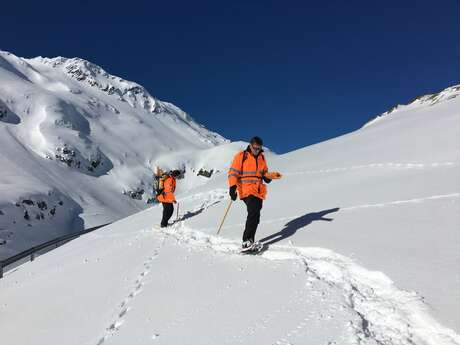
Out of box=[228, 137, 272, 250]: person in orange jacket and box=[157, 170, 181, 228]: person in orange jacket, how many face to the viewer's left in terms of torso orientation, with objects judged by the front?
0

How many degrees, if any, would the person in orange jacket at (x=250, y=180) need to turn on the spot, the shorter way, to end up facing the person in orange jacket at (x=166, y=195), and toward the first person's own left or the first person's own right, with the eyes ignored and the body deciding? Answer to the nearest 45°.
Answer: approximately 180°

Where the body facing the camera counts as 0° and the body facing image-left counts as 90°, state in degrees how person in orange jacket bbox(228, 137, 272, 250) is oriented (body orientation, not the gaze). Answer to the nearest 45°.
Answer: approximately 315°
